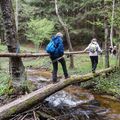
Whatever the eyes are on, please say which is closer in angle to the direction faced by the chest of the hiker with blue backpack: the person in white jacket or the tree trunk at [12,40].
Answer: the person in white jacket

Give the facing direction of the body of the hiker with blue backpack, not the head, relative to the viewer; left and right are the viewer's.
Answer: facing away from the viewer and to the right of the viewer

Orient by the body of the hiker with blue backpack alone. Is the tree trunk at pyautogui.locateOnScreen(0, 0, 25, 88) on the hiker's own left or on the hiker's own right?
on the hiker's own left

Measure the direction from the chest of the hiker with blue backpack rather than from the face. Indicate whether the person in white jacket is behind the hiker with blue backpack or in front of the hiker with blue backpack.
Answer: in front
